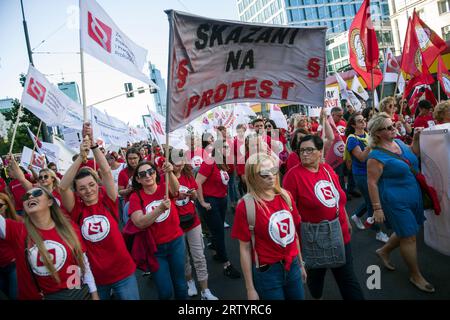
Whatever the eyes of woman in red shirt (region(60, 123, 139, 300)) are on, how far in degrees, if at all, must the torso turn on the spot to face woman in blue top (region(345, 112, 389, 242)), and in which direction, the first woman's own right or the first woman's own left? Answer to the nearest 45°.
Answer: approximately 90° to the first woman's own left

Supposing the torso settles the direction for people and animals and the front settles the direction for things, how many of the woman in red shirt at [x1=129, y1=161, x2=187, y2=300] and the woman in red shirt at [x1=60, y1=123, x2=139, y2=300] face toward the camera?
2

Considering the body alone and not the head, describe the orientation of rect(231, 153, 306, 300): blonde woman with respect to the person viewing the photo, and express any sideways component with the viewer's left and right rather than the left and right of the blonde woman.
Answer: facing the viewer and to the right of the viewer

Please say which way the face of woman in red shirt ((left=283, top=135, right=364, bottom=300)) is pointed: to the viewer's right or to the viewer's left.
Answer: to the viewer's left

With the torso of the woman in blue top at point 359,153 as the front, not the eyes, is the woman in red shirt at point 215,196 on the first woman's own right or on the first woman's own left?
on the first woman's own right

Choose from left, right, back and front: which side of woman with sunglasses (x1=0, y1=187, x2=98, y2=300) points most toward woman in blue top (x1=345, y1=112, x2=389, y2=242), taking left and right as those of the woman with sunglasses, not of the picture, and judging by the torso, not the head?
left

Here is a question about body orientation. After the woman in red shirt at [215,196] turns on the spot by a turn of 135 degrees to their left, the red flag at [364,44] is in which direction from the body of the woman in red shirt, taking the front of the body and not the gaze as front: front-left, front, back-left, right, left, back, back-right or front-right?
right

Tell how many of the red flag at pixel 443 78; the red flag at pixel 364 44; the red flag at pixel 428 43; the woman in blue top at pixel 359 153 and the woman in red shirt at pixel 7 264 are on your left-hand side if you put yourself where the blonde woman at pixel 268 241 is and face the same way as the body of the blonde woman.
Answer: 4

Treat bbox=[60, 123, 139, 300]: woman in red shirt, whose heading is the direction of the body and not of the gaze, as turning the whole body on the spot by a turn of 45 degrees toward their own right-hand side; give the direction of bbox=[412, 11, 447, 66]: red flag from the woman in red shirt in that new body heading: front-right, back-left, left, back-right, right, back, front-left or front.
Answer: back-left

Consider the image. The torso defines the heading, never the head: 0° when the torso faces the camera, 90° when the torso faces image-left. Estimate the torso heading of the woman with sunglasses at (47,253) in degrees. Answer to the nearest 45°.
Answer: approximately 0°

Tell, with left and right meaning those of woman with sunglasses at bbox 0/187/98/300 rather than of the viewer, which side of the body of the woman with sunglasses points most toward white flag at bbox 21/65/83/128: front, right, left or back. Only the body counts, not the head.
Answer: back

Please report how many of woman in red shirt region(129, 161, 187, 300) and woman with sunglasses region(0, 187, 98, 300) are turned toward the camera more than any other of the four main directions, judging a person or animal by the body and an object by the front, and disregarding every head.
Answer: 2
